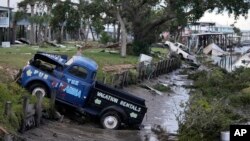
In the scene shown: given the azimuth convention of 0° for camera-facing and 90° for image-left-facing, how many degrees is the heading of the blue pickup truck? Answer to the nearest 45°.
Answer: approximately 90°

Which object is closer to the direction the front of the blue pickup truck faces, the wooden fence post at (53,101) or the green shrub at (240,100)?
the wooden fence post

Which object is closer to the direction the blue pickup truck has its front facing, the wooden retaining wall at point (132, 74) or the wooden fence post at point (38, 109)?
the wooden fence post

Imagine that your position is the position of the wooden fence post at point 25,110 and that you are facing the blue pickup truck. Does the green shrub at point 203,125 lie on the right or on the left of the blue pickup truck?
right

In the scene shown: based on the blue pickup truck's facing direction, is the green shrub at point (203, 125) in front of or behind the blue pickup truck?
behind

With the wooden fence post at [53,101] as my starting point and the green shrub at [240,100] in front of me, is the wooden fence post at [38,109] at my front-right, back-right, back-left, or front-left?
back-right

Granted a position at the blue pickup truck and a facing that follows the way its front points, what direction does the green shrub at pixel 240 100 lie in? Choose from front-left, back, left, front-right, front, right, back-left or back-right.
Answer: back-right
